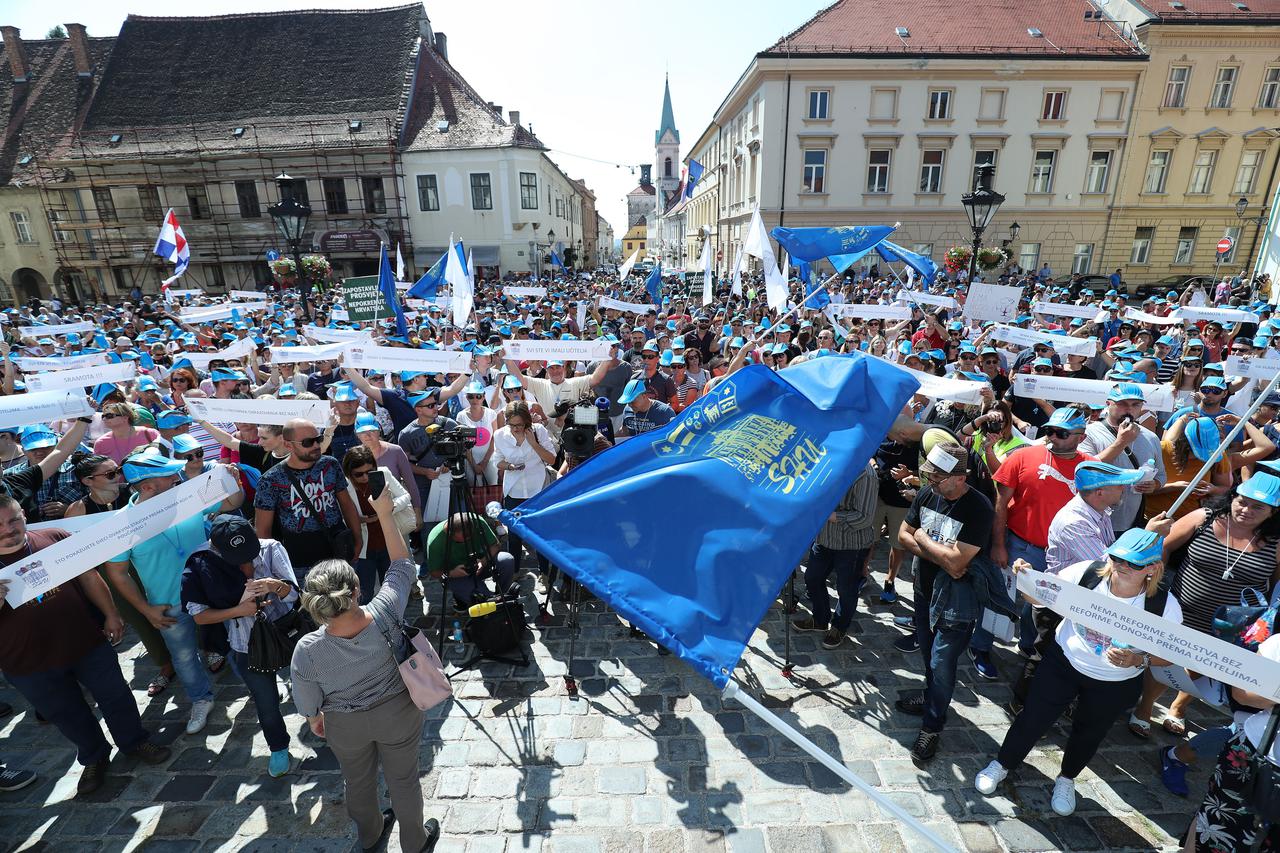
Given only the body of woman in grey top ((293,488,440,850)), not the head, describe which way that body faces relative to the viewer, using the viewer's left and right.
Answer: facing away from the viewer

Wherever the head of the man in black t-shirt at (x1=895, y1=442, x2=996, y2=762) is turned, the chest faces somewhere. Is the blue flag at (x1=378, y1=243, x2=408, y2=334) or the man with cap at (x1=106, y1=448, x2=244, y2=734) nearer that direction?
the man with cap

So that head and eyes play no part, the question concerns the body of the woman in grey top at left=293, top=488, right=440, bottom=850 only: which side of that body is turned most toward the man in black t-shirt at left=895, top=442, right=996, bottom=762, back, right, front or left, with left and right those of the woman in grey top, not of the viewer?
right

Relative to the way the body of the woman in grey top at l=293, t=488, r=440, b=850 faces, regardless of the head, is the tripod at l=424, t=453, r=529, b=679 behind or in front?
in front

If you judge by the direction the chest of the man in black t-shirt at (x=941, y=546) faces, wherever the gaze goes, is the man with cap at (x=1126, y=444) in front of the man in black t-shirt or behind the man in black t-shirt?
behind

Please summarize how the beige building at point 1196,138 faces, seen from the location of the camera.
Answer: facing the viewer

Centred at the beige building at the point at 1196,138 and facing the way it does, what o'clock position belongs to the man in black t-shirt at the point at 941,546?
The man in black t-shirt is roughly at 12 o'clock from the beige building.

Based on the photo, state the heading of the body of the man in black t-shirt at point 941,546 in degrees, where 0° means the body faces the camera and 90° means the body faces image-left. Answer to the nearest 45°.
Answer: approximately 45°

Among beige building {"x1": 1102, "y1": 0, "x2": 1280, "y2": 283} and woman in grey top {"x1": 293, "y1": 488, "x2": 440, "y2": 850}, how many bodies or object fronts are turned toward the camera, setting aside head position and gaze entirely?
1

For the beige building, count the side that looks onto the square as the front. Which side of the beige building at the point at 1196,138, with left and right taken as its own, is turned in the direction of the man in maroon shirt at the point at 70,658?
front

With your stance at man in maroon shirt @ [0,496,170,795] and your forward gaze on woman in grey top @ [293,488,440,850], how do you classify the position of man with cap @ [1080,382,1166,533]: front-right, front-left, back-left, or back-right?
front-left
